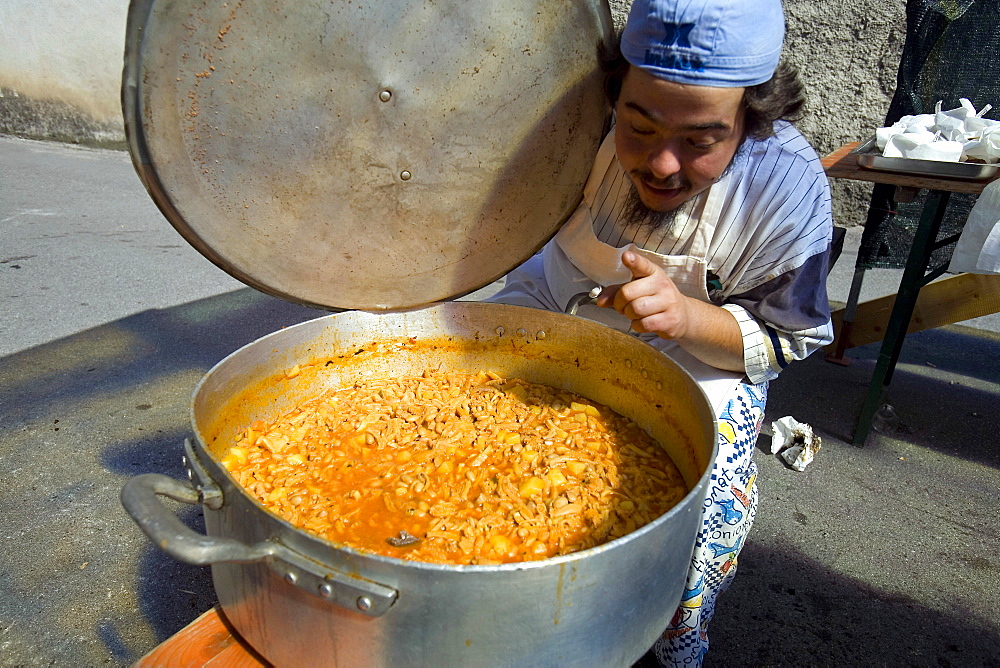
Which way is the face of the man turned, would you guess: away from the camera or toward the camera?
toward the camera

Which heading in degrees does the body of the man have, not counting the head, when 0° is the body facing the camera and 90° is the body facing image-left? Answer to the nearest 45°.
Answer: approximately 45°

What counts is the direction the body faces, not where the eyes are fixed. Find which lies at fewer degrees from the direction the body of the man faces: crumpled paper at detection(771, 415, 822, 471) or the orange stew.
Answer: the orange stew

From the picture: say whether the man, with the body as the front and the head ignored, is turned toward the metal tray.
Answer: no

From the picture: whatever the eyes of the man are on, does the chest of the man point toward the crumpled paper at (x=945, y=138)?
no

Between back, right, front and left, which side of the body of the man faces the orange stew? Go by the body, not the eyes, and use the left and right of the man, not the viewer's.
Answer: front

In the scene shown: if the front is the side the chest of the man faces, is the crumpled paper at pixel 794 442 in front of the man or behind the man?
behind

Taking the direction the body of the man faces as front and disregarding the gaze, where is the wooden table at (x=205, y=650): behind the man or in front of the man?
in front

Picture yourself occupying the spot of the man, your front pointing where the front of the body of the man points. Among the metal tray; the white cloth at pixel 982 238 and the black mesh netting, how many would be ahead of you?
0

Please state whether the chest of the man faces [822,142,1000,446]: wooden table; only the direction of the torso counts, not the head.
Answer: no

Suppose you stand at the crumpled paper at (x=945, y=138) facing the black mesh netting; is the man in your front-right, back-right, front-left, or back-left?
back-left

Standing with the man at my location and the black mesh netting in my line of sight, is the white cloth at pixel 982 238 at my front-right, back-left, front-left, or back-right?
front-right

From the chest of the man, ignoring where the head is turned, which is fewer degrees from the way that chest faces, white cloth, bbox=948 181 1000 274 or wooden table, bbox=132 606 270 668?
the wooden table
